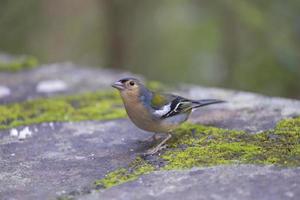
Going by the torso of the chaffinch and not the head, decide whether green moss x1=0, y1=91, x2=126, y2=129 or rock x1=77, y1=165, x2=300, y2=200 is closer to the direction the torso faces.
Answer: the green moss

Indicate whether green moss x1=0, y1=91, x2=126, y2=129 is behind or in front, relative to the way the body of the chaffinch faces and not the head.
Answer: in front

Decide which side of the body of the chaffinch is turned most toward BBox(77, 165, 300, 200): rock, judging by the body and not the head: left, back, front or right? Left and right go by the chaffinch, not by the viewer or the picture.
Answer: left

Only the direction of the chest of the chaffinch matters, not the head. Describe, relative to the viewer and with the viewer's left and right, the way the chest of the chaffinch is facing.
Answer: facing to the left of the viewer

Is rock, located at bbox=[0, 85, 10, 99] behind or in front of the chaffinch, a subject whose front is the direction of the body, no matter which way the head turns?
in front
